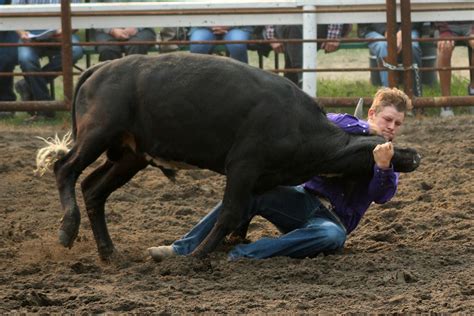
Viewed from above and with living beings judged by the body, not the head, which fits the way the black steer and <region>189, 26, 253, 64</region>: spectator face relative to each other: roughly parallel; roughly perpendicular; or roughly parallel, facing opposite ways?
roughly perpendicular

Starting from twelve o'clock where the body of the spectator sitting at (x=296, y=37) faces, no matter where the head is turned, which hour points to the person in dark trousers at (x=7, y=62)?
the person in dark trousers at (x=7, y=62) is roughly at 3 o'clock from the spectator sitting at (x=296, y=37).

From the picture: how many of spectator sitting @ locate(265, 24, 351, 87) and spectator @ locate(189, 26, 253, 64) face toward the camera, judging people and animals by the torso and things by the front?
2

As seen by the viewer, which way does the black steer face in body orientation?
to the viewer's right

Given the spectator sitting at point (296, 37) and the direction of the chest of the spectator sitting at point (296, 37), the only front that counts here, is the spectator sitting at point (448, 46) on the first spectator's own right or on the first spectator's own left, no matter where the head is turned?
on the first spectator's own left

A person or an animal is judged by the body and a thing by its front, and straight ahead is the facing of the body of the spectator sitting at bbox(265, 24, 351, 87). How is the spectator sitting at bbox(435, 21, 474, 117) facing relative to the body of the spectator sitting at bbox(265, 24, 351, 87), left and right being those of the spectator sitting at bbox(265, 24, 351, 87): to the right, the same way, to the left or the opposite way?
the same way

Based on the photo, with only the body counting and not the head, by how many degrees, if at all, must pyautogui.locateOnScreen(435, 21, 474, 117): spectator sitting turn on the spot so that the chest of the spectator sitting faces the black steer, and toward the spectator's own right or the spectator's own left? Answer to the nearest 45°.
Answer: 0° — they already face it

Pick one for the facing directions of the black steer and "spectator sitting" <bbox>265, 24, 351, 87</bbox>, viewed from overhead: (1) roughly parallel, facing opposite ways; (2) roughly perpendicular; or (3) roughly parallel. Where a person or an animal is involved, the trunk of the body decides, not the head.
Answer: roughly perpendicular

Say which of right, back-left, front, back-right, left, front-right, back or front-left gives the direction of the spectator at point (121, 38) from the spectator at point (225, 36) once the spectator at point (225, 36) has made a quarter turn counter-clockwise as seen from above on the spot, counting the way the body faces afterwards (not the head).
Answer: back

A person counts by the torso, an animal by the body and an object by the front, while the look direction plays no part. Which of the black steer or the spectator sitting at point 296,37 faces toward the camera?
the spectator sitting

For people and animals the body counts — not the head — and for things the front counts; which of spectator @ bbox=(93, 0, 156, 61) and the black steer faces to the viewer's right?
the black steer

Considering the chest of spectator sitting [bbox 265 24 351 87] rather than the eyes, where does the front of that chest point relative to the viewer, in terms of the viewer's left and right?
facing the viewer

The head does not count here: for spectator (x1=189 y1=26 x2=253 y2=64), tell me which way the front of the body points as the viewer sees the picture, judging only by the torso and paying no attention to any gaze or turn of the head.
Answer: toward the camera

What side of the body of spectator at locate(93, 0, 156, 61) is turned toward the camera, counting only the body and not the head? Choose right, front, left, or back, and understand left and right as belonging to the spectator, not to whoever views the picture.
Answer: front

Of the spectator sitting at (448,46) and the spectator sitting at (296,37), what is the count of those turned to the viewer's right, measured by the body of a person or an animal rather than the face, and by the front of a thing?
0

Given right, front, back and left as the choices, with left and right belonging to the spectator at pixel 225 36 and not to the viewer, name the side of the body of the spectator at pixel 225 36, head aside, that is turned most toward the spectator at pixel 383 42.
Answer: left

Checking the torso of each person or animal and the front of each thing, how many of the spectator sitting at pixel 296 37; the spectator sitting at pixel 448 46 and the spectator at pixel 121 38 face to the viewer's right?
0

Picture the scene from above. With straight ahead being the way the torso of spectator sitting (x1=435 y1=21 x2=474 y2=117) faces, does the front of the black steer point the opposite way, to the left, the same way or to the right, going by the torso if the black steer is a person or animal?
to the left
